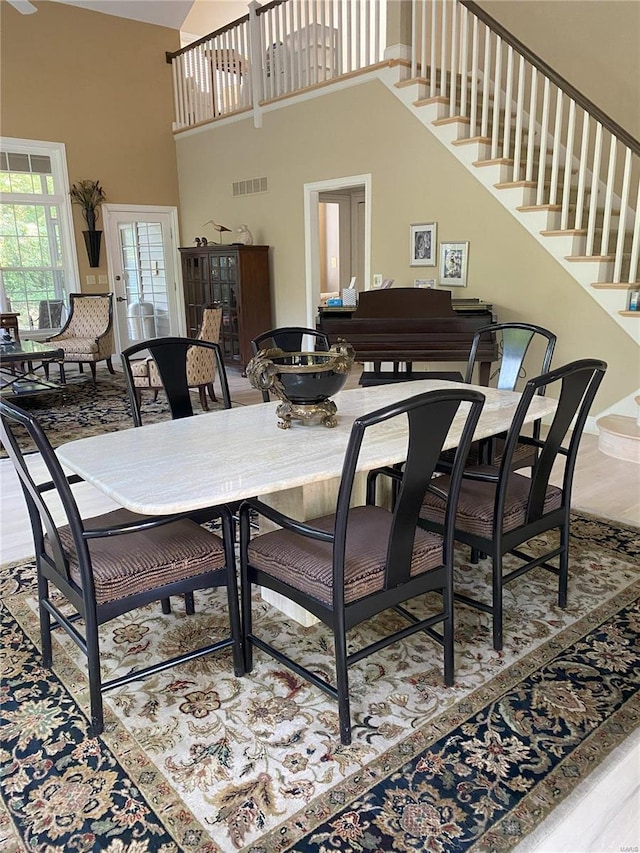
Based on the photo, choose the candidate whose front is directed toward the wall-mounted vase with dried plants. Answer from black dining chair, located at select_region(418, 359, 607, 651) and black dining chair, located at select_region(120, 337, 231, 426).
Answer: black dining chair, located at select_region(418, 359, 607, 651)

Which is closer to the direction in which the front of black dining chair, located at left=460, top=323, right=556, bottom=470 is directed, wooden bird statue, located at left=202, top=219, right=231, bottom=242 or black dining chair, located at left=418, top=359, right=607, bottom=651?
the black dining chair

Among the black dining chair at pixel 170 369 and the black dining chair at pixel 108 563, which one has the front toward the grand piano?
the black dining chair at pixel 108 563

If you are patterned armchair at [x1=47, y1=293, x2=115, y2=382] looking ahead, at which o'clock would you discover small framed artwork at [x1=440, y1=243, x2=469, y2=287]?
The small framed artwork is roughly at 9 o'clock from the patterned armchair.

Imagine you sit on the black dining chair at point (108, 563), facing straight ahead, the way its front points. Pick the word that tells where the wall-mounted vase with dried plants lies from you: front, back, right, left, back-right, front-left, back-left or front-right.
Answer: front-left

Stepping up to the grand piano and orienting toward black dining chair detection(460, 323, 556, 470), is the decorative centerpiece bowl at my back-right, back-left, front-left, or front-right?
front-right

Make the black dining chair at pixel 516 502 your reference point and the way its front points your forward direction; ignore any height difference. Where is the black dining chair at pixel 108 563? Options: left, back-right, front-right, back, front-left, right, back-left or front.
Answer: left

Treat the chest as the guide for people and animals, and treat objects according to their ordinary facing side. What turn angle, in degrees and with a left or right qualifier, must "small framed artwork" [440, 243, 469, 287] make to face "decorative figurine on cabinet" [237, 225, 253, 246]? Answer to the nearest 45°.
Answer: approximately 90° to its right

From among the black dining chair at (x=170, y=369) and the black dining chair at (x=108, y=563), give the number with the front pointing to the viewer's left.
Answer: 0

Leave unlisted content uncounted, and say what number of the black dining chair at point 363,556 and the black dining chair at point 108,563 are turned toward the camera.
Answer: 0

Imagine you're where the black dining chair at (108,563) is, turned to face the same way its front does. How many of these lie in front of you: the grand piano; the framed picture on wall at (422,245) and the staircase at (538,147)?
3

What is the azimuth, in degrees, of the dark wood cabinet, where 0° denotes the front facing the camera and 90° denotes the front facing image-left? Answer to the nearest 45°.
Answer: approximately 45°

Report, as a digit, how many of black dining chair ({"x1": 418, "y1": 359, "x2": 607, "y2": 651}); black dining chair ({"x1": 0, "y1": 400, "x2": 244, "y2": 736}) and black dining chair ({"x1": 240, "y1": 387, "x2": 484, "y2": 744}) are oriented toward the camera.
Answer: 0

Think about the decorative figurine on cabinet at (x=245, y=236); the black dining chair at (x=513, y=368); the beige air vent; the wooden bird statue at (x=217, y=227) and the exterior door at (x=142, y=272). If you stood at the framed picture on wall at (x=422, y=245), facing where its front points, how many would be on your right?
4

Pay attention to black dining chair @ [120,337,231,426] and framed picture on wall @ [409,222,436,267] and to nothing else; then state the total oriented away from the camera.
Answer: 0

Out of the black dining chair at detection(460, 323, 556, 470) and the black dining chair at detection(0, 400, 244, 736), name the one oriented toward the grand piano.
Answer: the black dining chair at detection(0, 400, 244, 736)

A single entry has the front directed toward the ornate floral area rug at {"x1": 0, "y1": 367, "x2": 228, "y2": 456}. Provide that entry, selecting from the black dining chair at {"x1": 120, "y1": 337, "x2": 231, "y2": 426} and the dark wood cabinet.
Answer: the dark wood cabinet
